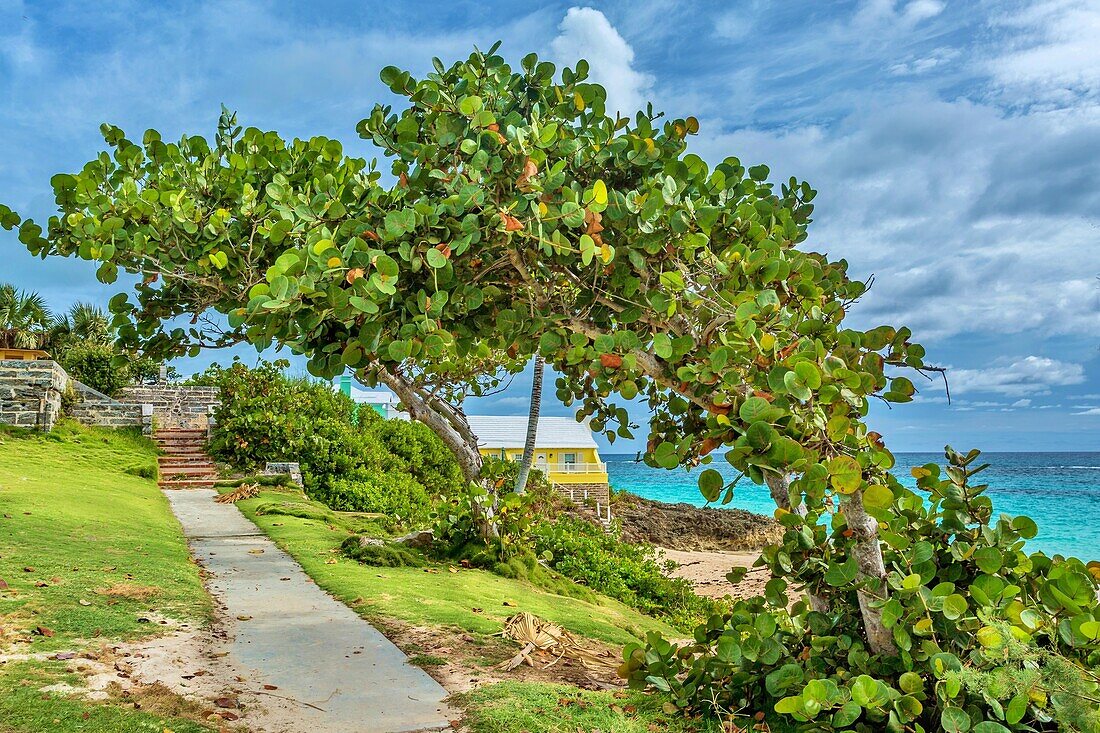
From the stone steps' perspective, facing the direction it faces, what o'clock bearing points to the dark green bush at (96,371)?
The dark green bush is roughly at 5 o'clock from the stone steps.

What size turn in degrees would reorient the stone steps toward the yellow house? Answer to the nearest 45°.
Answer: approximately 135° to its left

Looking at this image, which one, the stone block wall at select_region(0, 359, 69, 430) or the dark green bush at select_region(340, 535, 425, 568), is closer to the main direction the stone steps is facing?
the dark green bush

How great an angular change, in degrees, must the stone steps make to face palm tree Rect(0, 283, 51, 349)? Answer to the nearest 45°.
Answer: approximately 180°

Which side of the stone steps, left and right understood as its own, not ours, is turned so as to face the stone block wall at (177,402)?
back

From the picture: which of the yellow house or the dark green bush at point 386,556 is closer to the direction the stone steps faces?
the dark green bush

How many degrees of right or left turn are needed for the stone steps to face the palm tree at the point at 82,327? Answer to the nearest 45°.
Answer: approximately 180°

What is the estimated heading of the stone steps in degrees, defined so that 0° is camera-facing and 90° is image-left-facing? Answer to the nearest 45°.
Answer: approximately 0°

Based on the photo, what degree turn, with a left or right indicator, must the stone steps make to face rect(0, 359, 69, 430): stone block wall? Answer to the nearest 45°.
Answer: approximately 90° to its right

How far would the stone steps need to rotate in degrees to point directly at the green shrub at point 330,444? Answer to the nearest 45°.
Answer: approximately 45° to its left

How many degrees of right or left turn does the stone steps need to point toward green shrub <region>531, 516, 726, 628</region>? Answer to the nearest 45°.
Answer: approximately 45° to its left
